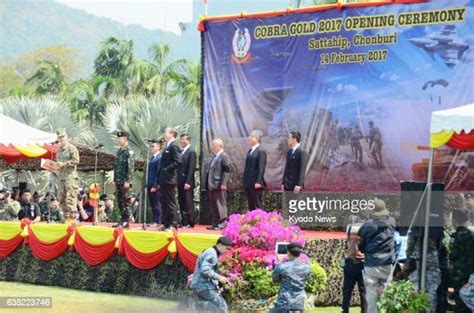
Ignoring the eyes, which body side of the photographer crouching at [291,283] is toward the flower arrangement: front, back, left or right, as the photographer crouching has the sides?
front

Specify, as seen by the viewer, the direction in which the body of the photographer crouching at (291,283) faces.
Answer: away from the camera

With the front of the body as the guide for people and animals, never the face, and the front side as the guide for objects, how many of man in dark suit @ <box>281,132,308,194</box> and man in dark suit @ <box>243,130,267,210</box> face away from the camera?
0

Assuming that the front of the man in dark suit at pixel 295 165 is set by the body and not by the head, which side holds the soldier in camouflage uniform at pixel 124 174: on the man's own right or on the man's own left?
on the man's own right

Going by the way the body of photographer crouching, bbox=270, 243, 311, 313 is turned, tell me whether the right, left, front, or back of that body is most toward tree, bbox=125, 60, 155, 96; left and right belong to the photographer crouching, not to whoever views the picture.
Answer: front

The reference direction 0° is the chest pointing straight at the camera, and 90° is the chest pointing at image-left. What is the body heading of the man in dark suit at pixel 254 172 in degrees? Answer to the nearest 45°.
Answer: approximately 45°

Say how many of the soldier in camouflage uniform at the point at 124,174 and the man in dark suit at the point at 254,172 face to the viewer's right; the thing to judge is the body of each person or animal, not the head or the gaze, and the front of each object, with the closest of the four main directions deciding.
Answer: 0
